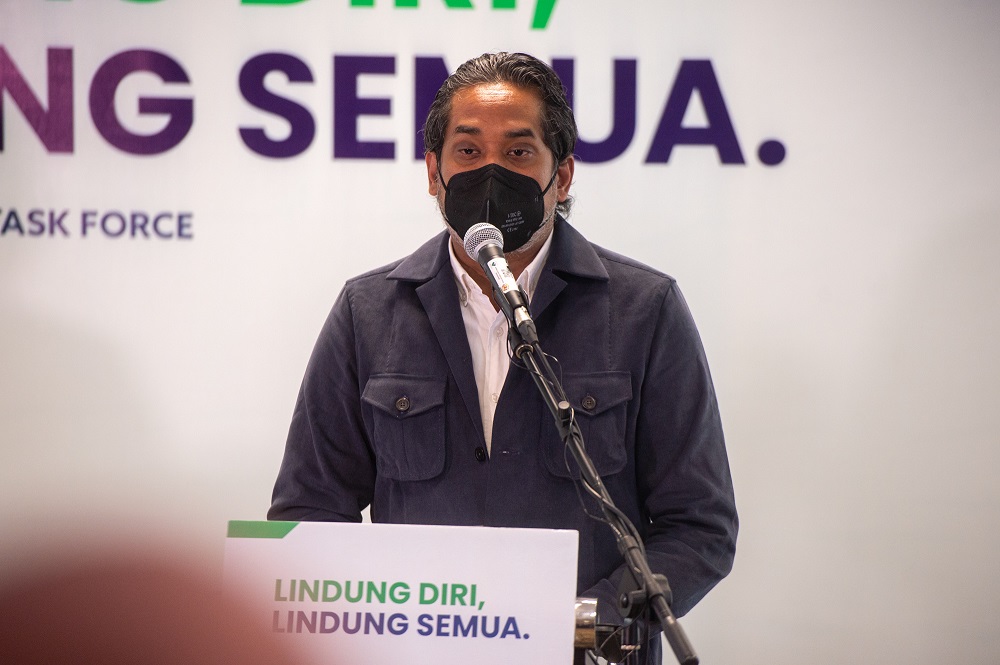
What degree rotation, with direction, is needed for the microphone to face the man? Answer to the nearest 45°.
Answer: approximately 45° to its right

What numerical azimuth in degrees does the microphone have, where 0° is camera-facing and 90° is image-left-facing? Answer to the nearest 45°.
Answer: approximately 135°

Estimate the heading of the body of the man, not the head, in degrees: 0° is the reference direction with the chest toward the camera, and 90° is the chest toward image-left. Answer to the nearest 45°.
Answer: approximately 0°

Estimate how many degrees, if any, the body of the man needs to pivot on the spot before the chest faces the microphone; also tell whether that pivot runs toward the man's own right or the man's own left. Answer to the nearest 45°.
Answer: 0° — they already face it

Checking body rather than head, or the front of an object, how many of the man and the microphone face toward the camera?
1
